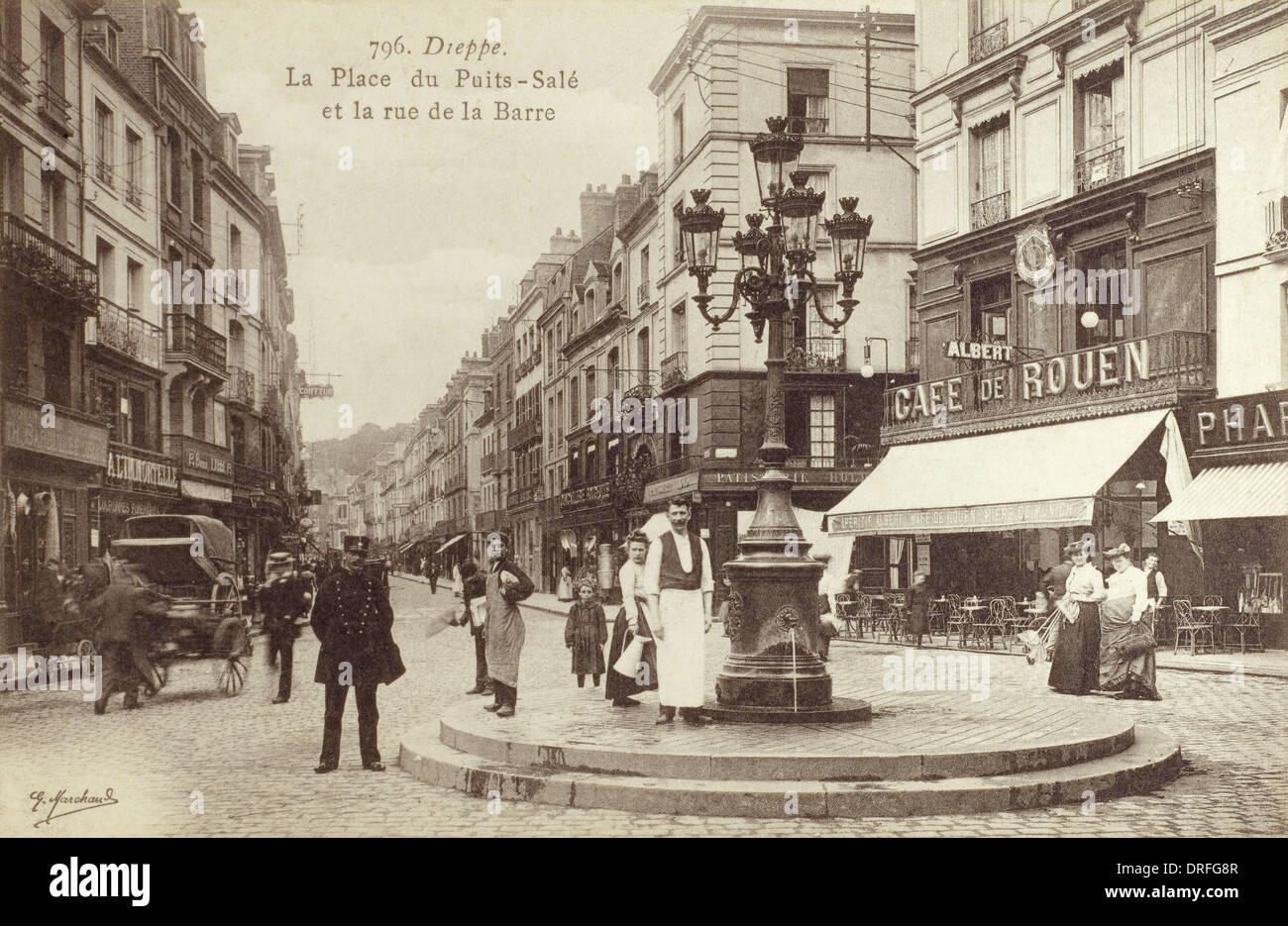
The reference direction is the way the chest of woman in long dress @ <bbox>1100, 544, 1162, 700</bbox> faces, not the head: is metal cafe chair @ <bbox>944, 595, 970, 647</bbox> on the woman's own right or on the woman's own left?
on the woman's own right
